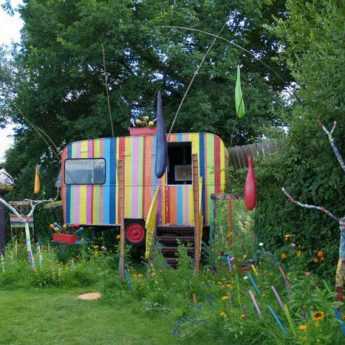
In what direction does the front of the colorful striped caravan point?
to the viewer's left

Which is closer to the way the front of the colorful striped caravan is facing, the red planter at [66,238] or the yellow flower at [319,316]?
the red planter

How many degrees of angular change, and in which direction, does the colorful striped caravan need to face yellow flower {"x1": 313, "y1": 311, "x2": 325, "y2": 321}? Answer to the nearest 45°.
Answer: approximately 90° to its left

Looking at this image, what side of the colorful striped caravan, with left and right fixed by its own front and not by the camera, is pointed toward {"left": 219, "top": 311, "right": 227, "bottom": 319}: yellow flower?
left

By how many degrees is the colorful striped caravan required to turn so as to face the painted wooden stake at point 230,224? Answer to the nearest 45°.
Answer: approximately 135° to its left

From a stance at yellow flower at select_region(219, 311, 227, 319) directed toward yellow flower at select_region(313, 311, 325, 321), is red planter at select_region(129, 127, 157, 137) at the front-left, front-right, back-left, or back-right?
back-left

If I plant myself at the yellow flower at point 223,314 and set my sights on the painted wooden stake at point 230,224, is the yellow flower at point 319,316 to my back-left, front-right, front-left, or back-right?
back-right
